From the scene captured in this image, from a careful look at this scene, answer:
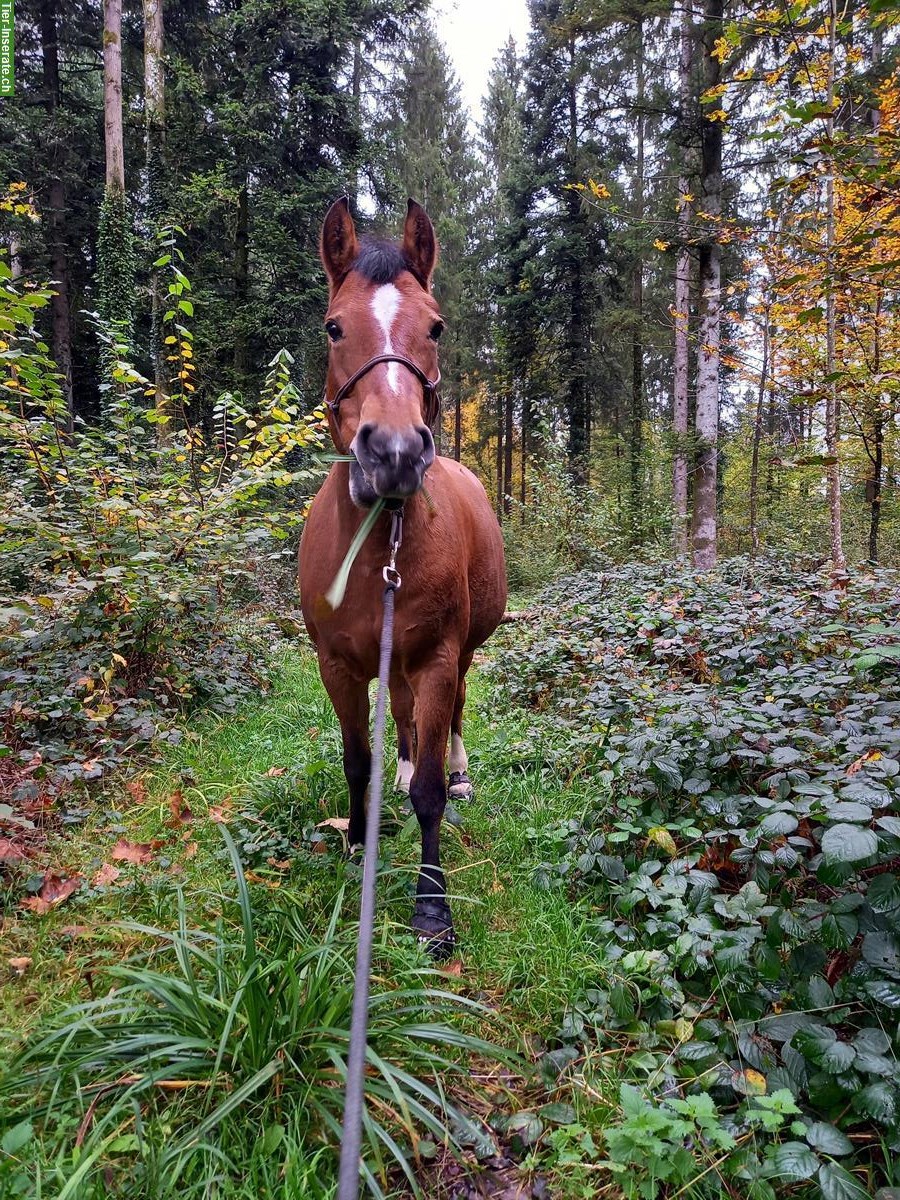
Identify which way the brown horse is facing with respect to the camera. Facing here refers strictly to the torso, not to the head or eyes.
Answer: toward the camera

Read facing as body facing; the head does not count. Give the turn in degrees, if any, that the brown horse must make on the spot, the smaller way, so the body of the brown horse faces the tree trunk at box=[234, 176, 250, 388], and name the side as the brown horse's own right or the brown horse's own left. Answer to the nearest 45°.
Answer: approximately 180°

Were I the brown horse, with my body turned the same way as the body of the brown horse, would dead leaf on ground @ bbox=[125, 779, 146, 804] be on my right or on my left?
on my right

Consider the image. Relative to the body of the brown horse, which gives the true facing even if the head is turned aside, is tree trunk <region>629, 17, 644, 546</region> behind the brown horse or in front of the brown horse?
behind

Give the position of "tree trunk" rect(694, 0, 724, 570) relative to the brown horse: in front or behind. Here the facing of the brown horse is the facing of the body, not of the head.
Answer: behind

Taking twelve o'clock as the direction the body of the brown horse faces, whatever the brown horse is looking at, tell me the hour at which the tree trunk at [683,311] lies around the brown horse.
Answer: The tree trunk is roughly at 7 o'clock from the brown horse.

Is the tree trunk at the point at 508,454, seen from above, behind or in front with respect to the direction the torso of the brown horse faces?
behind

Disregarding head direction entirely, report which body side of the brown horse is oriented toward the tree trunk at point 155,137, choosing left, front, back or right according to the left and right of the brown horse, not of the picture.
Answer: back

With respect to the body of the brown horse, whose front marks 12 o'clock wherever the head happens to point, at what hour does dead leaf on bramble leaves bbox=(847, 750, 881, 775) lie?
The dead leaf on bramble leaves is roughly at 10 o'clock from the brown horse.

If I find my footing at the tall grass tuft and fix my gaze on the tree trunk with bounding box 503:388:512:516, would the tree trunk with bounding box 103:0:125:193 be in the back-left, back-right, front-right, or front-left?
front-left

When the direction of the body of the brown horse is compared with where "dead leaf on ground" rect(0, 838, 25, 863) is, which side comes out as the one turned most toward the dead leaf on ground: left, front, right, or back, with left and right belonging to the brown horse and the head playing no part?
right
